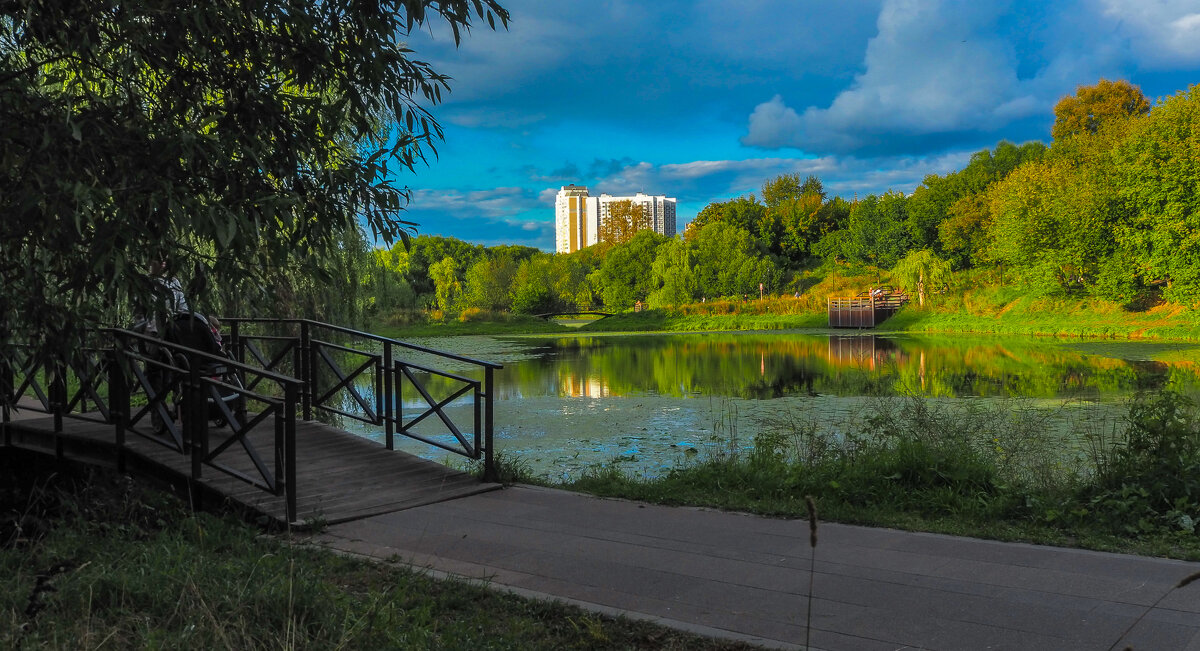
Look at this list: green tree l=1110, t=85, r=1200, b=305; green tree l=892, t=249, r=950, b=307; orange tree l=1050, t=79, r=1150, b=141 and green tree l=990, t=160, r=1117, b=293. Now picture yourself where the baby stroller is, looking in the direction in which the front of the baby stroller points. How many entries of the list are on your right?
0

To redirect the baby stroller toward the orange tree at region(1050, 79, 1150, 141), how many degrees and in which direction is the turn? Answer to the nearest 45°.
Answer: approximately 90° to its left

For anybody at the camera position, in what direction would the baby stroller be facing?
facing the viewer and to the right of the viewer

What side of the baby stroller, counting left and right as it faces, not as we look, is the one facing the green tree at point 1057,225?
left

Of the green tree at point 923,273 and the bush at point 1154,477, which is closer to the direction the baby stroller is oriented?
the bush

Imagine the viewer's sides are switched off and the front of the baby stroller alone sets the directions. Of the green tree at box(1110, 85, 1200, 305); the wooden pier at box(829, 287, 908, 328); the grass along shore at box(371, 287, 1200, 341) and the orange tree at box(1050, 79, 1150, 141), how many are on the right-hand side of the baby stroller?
0

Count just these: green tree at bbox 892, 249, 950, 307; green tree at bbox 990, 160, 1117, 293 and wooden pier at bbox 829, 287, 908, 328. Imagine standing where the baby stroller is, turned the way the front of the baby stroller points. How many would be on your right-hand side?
0

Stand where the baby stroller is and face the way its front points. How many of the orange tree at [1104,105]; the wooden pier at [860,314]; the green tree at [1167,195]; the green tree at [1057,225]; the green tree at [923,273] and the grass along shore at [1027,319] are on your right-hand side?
0

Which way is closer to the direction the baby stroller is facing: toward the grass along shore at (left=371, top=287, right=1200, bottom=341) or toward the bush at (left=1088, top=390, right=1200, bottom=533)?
the bush

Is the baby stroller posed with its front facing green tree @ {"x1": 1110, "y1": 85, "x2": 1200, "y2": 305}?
no

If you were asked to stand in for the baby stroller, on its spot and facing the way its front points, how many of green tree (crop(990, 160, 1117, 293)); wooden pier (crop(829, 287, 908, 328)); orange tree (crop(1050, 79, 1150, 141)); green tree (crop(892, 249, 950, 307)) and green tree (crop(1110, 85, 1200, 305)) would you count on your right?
0

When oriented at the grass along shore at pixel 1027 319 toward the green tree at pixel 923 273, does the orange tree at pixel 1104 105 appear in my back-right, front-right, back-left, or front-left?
front-right

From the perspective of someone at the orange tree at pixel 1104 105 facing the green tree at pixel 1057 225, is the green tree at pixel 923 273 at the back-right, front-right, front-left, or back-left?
front-right

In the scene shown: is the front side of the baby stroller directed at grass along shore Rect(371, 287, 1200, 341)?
no

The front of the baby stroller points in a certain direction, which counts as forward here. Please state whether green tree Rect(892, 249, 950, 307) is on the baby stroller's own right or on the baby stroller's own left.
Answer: on the baby stroller's own left

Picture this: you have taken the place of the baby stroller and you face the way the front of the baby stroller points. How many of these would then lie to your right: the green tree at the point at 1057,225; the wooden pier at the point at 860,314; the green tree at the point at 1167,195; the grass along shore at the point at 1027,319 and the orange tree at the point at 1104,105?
0

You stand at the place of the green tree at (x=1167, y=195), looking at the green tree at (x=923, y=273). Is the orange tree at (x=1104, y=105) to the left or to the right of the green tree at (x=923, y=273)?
right
